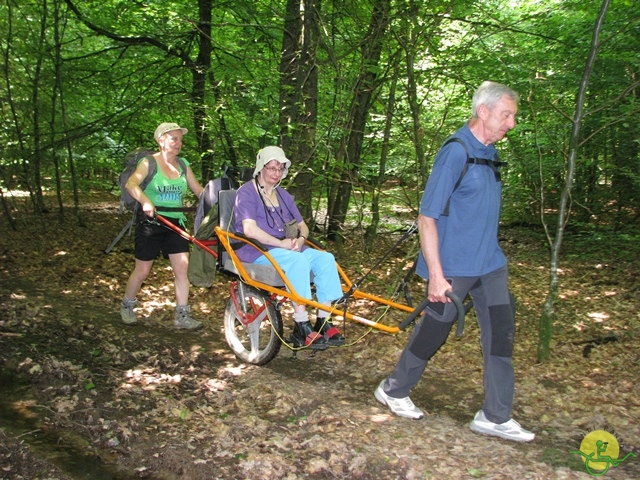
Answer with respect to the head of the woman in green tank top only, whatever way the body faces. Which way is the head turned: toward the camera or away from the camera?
toward the camera

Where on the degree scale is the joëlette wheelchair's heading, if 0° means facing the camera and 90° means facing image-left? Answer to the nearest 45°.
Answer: approximately 315°

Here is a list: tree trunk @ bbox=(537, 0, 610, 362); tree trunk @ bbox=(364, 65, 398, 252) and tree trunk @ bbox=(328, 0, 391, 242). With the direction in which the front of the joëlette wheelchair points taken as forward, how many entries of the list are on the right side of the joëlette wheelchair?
0

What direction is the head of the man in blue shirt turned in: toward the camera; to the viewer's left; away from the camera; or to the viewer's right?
to the viewer's right

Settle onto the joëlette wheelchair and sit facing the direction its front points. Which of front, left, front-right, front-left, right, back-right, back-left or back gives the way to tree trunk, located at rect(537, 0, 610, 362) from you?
front-left

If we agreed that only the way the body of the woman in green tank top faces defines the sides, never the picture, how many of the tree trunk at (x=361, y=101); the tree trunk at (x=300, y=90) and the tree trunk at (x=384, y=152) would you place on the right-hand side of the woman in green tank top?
0

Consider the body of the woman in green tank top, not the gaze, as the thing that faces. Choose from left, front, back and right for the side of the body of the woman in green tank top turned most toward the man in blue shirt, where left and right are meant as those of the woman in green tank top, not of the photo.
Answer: front

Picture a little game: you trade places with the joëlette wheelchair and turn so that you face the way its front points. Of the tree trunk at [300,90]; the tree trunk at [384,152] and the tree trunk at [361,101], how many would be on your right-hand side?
0

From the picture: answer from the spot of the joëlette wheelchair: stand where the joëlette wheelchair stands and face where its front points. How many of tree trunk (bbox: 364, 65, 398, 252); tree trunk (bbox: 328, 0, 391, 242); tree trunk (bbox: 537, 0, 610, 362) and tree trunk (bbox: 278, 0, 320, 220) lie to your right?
0

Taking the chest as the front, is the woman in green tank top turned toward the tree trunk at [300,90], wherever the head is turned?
no

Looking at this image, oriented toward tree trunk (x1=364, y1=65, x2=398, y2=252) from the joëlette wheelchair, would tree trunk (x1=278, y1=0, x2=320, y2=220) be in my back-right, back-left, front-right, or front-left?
front-left

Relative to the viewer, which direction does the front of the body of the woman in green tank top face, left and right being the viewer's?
facing the viewer and to the right of the viewer

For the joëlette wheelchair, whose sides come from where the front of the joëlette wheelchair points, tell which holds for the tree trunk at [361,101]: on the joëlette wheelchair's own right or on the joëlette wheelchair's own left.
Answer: on the joëlette wheelchair's own left
